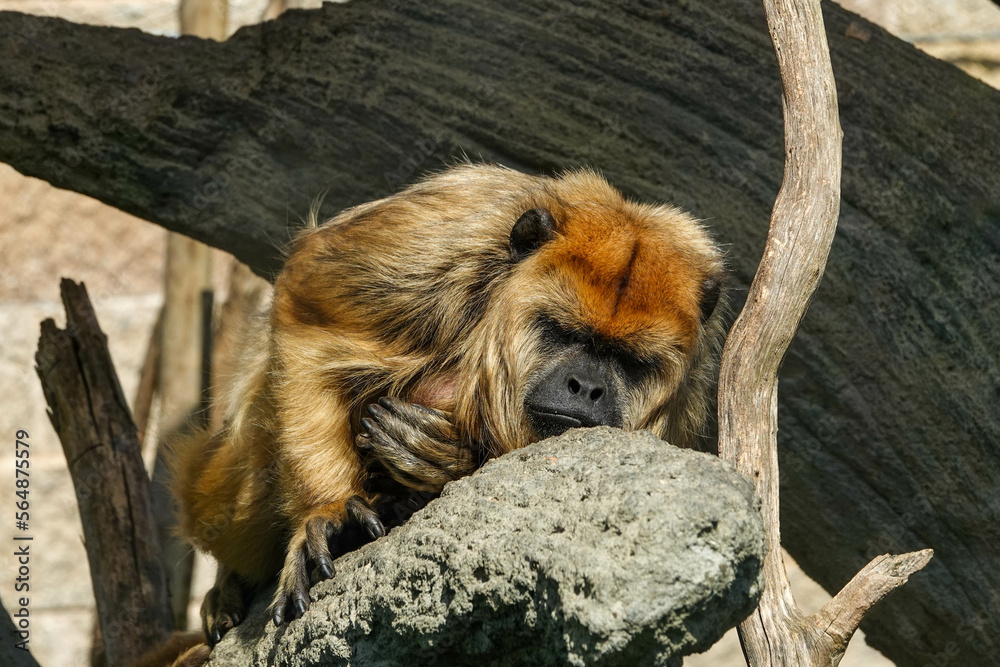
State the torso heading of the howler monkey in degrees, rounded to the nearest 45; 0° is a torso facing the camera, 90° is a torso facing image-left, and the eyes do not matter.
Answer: approximately 315°

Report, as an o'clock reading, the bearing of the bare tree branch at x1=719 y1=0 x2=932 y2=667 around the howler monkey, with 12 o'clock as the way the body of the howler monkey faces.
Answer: The bare tree branch is roughly at 11 o'clock from the howler monkey.
